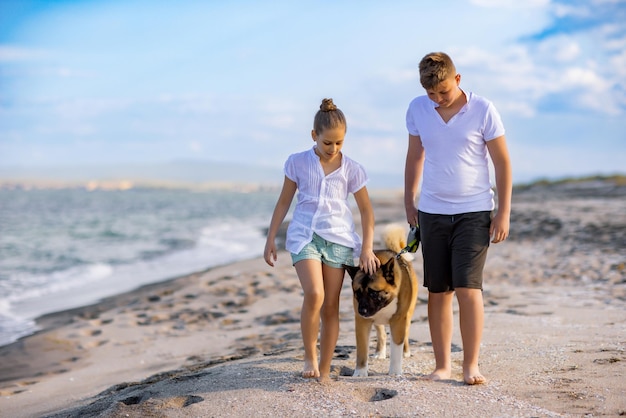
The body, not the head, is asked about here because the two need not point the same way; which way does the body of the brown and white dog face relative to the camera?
toward the camera

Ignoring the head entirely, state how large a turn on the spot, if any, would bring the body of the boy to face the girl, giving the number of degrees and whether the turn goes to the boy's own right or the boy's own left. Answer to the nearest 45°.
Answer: approximately 90° to the boy's own right

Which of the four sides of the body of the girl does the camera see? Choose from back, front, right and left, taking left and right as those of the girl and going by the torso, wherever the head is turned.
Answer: front

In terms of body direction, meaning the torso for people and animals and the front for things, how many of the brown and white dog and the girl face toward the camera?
2

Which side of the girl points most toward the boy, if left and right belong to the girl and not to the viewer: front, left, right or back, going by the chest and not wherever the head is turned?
left

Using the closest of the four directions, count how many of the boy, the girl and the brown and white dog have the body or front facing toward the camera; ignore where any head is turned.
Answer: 3

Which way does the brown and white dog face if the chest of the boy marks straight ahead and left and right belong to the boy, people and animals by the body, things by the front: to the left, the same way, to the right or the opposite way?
the same way

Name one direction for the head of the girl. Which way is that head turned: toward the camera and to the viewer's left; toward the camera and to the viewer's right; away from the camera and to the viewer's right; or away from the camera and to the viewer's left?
toward the camera and to the viewer's right
